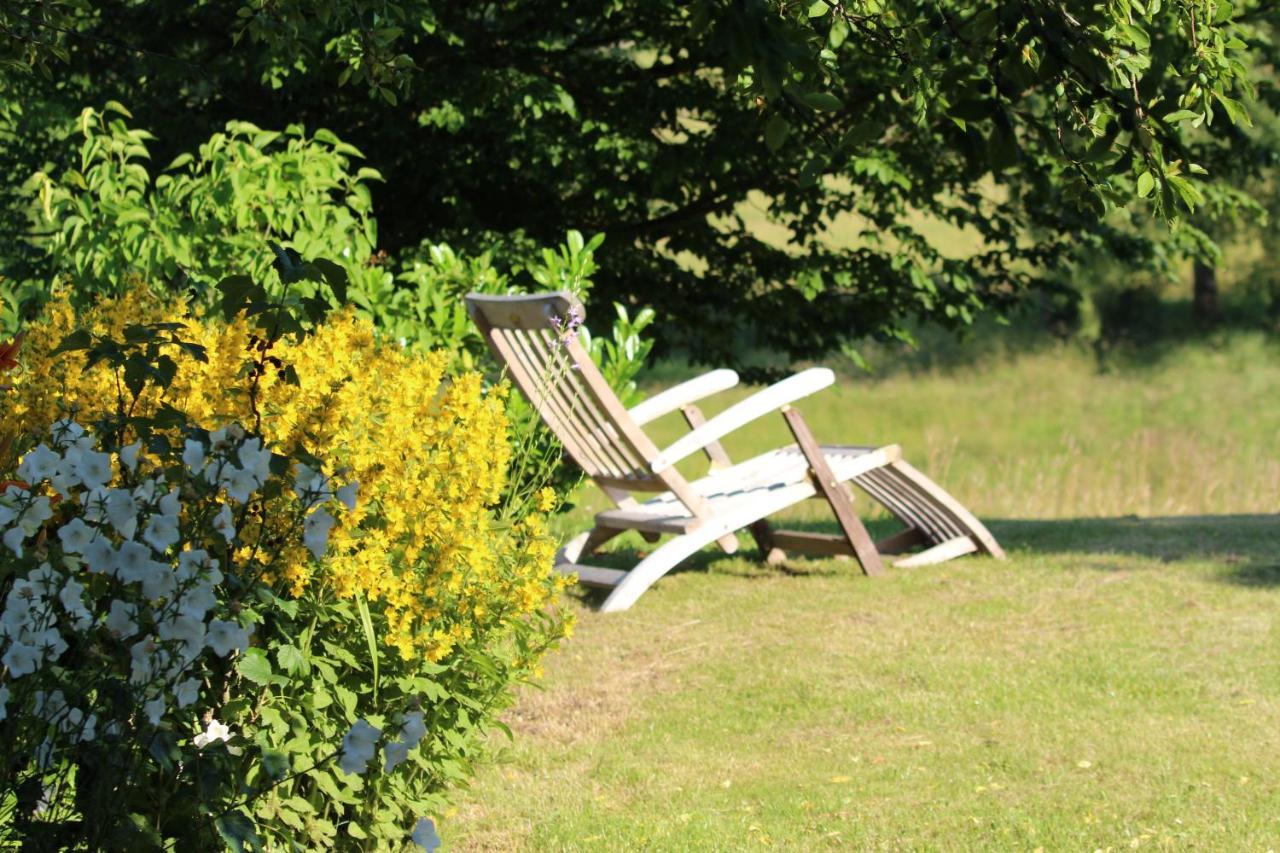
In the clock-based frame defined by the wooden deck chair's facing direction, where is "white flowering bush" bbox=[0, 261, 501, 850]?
The white flowering bush is roughly at 5 o'clock from the wooden deck chair.

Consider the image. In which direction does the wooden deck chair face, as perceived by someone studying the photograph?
facing away from the viewer and to the right of the viewer

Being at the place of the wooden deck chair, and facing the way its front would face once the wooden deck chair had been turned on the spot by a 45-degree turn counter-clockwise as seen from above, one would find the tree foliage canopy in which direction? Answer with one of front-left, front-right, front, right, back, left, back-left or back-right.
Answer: front

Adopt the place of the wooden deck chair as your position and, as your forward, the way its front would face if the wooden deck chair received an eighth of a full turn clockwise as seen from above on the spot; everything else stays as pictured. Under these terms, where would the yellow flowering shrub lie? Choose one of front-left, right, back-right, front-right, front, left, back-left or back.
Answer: right

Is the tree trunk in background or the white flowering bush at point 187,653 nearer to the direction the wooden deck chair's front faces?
the tree trunk in background
